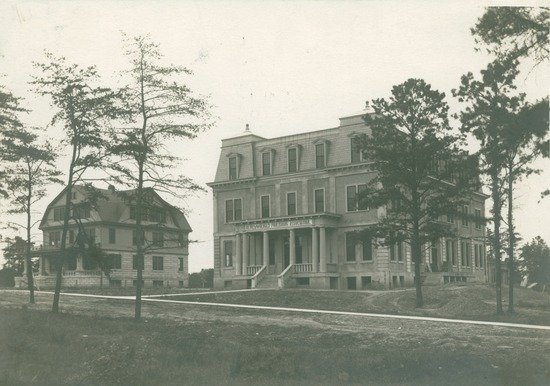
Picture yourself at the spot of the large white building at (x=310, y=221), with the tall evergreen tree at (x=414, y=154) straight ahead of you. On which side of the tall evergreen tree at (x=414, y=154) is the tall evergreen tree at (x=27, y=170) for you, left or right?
right

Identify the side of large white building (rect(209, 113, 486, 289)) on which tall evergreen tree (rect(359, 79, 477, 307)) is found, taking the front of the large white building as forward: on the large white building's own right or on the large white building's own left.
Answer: on the large white building's own left

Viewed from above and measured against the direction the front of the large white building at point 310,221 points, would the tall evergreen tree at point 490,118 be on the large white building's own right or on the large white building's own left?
on the large white building's own left

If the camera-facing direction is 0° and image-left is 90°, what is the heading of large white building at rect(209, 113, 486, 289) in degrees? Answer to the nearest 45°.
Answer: approximately 45°
